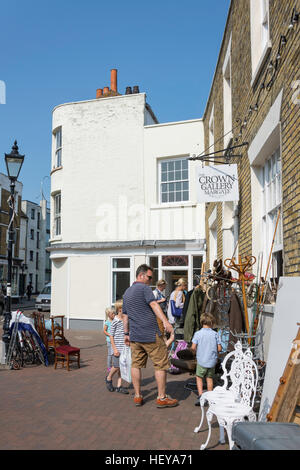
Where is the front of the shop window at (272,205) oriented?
to the viewer's left

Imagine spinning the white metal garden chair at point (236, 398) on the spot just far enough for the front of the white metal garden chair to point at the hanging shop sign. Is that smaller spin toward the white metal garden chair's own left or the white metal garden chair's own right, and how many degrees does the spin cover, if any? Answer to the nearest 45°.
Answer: approximately 135° to the white metal garden chair's own right

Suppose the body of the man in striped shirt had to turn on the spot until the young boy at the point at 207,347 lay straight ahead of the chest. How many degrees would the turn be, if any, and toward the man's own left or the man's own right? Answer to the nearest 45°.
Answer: approximately 45° to the man's own right

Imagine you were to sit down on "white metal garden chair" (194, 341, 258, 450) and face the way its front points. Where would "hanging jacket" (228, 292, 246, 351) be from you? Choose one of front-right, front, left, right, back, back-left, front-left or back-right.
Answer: back-right

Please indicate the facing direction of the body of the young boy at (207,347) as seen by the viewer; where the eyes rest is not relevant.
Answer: away from the camera

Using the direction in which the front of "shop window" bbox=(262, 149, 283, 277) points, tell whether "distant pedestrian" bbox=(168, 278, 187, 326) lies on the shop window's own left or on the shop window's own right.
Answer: on the shop window's own right

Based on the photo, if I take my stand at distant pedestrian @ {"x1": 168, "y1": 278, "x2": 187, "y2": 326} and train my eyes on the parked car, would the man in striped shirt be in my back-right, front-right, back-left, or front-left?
back-left

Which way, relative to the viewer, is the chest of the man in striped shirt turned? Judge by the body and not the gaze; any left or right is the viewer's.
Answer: facing away from the viewer and to the right of the viewer

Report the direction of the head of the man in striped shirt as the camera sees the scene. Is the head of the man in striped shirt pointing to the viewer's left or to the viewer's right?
to the viewer's right
